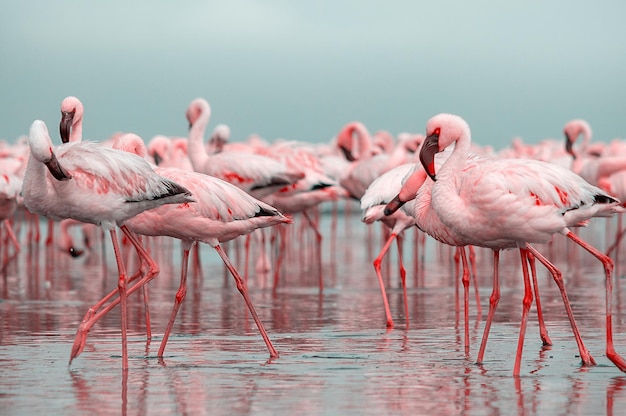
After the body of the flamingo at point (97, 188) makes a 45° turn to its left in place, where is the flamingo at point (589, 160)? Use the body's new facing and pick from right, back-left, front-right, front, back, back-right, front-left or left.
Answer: back

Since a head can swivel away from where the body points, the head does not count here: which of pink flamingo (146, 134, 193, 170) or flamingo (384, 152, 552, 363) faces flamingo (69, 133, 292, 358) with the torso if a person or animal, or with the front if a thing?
flamingo (384, 152, 552, 363)

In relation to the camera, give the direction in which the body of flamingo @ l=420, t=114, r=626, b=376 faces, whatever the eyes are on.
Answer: to the viewer's left

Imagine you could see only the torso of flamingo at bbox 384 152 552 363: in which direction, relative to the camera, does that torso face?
to the viewer's left

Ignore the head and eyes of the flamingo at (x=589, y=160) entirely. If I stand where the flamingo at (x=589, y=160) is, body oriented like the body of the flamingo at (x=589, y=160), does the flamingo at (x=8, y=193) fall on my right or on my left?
on my left
